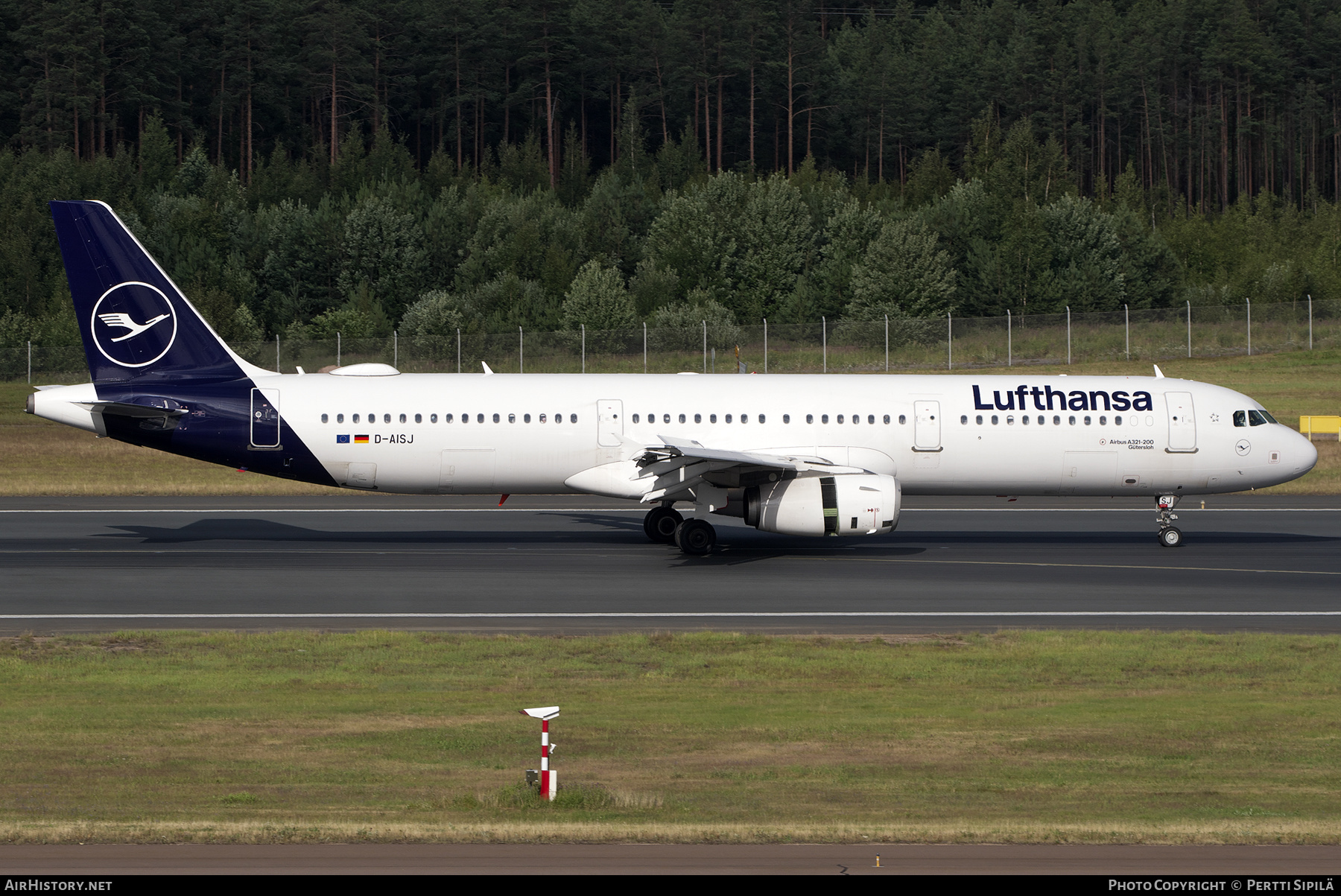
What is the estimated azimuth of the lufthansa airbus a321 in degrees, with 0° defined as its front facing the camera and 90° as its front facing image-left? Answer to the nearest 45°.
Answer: approximately 270°

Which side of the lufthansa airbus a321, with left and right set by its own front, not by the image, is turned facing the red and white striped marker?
right
